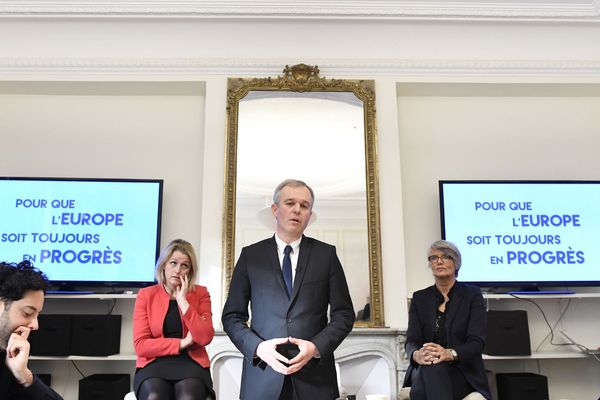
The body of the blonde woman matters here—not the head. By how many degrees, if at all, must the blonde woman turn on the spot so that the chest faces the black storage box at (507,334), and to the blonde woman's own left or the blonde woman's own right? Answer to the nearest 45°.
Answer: approximately 90° to the blonde woman's own left

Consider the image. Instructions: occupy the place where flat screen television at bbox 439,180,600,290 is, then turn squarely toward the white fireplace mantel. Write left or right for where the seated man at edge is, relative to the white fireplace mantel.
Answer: left

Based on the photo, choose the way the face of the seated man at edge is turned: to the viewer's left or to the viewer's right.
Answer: to the viewer's right

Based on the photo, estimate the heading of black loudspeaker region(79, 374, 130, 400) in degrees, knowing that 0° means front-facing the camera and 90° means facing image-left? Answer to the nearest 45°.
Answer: approximately 0°

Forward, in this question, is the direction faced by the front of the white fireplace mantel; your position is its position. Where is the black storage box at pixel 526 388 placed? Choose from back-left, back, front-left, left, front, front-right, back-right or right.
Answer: left

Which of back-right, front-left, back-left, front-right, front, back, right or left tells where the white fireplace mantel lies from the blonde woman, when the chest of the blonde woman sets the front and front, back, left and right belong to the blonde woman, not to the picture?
back-left

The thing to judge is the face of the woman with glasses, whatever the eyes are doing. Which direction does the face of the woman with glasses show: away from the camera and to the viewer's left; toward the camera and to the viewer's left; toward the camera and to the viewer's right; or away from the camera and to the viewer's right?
toward the camera and to the viewer's left

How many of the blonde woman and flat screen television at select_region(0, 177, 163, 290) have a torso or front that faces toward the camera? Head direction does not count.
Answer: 2
